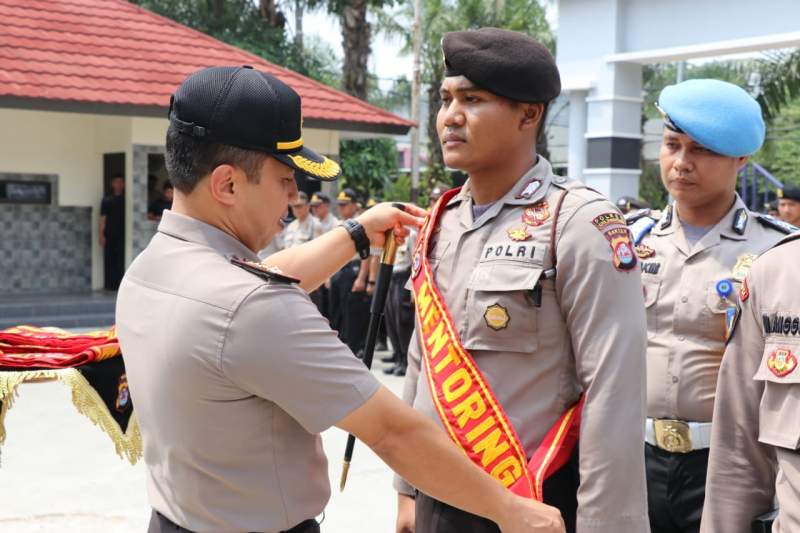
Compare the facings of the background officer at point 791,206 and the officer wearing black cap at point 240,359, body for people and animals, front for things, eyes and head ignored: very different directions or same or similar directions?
very different directions

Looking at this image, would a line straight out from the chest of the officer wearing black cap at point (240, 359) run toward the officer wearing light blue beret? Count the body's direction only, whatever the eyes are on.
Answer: yes

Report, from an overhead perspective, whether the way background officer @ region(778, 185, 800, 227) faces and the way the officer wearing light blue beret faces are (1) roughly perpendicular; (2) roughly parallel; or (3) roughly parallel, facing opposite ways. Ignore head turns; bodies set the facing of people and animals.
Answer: roughly parallel

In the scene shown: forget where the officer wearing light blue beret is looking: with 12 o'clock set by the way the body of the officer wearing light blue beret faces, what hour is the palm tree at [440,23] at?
The palm tree is roughly at 4 o'clock from the officer wearing light blue beret.

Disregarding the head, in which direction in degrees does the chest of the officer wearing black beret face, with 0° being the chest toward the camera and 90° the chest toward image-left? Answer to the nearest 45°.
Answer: approximately 45°

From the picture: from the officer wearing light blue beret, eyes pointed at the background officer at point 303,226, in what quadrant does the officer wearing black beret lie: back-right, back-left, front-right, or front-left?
back-left

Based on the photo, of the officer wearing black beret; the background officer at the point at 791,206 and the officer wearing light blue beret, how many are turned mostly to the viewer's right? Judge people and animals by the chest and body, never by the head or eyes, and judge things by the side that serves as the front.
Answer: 0

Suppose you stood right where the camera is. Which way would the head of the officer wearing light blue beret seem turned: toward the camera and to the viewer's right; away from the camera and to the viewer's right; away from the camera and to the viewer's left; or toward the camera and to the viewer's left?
toward the camera and to the viewer's left

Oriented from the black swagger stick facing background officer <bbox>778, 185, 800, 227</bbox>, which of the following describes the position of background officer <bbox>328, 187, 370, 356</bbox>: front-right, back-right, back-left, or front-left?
front-left

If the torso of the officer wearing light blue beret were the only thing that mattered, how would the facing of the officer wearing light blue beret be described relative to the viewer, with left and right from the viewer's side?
facing the viewer and to the left of the viewer

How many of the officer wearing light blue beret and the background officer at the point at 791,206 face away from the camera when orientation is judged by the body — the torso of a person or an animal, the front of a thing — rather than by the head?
0

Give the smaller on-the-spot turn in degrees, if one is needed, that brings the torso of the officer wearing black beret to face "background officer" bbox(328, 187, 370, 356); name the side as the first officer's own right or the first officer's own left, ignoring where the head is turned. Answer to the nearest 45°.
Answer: approximately 135° to the first officer's own right

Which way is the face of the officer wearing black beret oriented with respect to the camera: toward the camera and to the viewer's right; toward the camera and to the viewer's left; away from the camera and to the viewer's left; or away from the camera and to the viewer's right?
toward the camera and to the viewer's left

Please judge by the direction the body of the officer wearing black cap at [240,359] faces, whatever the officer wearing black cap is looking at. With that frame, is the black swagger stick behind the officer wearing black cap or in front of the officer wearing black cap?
in front

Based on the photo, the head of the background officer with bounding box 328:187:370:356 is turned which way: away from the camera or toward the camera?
toward the camera

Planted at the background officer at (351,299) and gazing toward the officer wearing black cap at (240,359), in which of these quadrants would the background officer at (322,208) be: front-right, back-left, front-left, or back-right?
back-right

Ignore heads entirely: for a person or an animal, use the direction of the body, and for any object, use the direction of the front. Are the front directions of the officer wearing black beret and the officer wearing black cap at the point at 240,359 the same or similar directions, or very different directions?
very different directions

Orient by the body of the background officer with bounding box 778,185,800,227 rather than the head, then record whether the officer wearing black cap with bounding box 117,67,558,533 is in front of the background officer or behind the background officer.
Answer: in front
